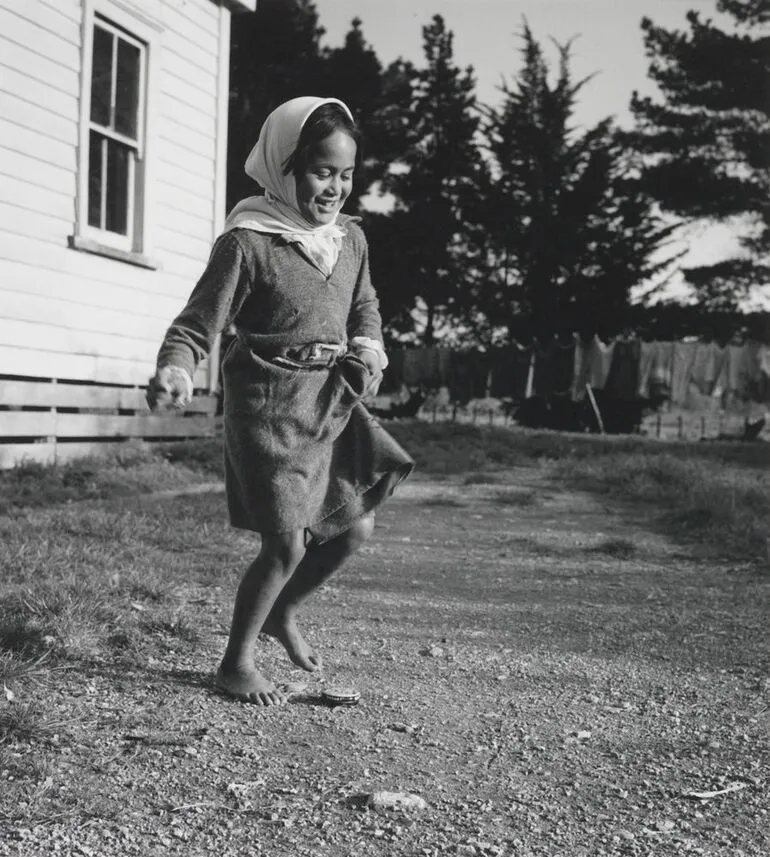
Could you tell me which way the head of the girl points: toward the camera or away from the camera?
toward the camera

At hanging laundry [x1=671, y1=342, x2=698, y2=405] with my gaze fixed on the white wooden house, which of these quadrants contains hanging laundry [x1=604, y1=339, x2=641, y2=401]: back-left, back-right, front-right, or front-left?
front-right

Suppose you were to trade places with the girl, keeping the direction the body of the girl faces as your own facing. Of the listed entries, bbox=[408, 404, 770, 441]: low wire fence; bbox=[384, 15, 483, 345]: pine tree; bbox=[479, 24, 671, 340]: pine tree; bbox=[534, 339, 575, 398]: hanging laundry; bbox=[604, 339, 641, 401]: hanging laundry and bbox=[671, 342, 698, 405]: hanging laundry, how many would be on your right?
0

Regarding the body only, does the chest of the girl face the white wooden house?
no

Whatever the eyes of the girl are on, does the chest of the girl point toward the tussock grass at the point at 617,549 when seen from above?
no

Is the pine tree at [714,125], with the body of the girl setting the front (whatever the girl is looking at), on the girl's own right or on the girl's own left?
on the girl's own left

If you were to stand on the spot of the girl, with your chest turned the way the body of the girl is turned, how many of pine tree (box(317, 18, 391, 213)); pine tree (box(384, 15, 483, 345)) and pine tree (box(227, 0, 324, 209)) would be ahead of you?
0

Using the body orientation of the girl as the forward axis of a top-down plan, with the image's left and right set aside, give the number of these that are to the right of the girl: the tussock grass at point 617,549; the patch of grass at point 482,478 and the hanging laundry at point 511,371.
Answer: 0

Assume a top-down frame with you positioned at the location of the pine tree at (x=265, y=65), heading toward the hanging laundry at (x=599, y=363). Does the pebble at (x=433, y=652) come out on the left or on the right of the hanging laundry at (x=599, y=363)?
right

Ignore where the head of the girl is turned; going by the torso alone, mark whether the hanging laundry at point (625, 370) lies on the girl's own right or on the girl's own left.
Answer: on the girl's own left

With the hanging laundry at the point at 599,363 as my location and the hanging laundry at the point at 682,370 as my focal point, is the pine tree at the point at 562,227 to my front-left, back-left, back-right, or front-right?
back-left

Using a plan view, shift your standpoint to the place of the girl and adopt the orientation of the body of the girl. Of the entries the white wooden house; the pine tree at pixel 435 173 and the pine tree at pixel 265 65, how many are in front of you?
0

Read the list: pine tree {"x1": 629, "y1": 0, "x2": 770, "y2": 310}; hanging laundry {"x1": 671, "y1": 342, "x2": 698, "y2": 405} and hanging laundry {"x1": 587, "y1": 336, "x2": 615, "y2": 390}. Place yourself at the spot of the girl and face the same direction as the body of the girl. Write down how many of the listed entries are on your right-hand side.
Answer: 0

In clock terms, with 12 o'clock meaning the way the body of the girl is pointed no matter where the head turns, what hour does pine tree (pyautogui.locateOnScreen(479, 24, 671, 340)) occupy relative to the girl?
The pine tree is roughly at 8 o'clock from the girl.

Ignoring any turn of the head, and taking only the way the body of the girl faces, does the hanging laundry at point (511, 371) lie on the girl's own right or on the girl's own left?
on the girl's own left

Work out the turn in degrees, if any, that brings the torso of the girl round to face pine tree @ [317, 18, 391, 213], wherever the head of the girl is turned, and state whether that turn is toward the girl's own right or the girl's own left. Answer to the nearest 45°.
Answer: approximately 135° to the girl's own left

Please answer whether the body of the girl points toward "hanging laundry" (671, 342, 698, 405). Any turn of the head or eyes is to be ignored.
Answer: no

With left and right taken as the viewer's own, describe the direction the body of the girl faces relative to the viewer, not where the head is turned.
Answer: facing the viewer and to the right of the viewer
